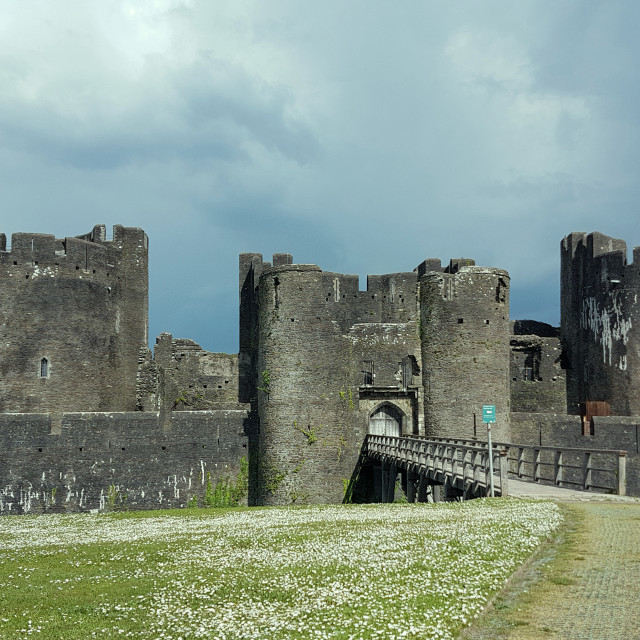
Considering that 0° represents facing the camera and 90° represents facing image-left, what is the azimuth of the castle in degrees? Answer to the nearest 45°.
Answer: approximately 0°

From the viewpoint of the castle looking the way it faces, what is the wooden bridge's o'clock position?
The wooden bridge is roughly at 11 o'clock from the castle.
